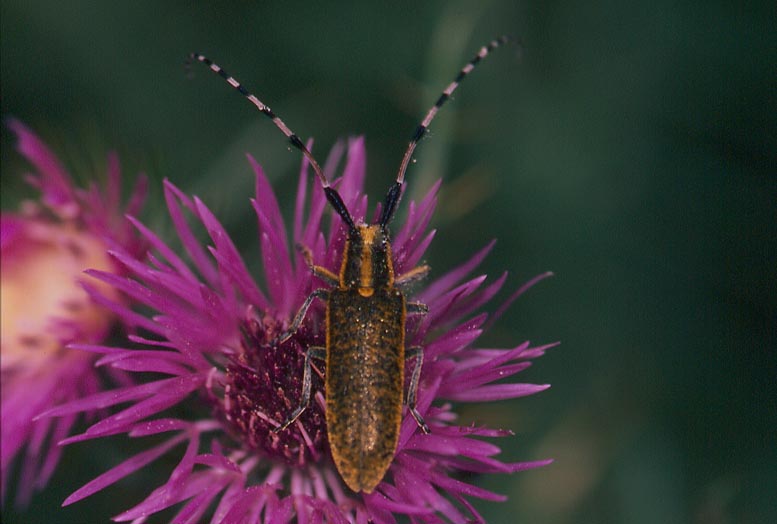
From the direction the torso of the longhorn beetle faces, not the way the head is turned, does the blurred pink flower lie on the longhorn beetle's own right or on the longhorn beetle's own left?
on the longhorn beetle's own left

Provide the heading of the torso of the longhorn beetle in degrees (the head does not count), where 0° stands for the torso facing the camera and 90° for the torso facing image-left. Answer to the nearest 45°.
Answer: approximately 180°
